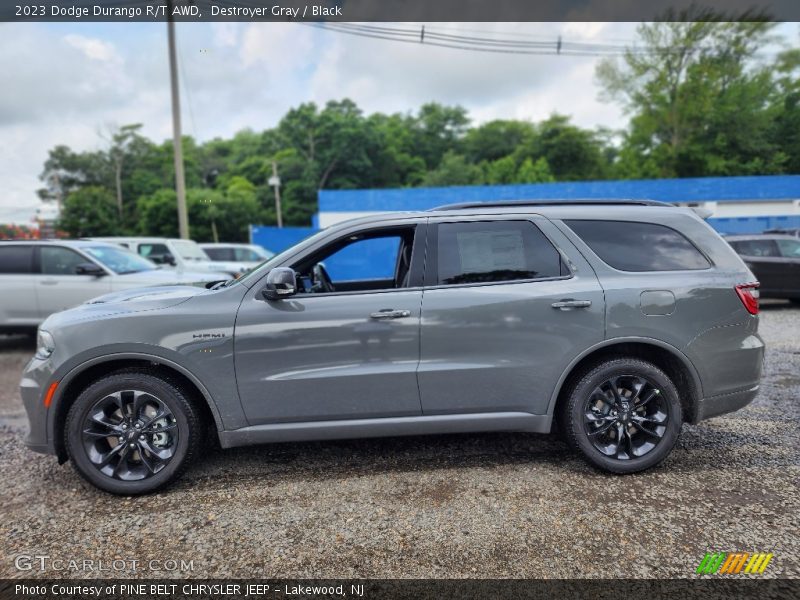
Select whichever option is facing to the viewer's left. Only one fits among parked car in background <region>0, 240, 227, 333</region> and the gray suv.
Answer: the gray suv

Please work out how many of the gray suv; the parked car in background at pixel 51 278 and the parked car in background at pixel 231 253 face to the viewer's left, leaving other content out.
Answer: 1

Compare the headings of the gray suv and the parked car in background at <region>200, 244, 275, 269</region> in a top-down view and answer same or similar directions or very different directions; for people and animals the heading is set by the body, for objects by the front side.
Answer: very different directions

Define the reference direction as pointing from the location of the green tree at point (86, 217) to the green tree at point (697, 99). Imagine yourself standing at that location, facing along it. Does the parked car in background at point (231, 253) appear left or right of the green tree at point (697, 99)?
right

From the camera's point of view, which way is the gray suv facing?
to the viewer's left

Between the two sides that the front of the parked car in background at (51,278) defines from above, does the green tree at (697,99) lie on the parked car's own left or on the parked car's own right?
on the parked car's own left

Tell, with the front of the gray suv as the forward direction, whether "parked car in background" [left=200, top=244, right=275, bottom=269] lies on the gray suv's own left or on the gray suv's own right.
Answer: on the gray suv's own right

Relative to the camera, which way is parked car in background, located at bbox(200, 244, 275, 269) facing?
to the viewer's right

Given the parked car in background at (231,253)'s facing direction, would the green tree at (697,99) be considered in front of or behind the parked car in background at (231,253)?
in front

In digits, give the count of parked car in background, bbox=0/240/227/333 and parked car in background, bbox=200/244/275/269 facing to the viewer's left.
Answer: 0

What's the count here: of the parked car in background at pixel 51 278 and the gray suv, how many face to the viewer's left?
1

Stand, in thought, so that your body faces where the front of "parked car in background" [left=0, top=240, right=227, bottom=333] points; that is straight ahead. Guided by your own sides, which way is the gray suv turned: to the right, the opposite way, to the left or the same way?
the opposite way

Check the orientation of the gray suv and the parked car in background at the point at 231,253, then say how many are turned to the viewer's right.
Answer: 1
